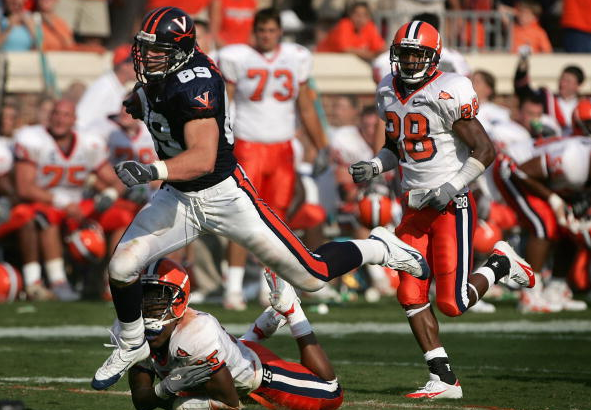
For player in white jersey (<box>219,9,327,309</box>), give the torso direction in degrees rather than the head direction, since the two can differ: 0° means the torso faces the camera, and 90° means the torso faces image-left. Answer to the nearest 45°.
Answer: approximately 0°

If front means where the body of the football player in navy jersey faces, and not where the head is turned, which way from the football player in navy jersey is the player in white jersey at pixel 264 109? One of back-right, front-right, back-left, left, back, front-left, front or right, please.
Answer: back-right

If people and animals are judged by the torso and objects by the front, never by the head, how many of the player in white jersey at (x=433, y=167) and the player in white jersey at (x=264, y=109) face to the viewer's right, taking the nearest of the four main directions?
0

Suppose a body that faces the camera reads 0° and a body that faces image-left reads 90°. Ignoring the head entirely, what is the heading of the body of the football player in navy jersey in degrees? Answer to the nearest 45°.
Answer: approximately 45°

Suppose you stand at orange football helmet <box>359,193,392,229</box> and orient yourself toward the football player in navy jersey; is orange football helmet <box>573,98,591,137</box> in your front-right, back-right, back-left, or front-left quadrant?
back-left

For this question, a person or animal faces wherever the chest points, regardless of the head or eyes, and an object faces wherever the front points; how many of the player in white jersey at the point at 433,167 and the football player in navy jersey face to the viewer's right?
0

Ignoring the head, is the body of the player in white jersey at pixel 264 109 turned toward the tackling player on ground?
yes

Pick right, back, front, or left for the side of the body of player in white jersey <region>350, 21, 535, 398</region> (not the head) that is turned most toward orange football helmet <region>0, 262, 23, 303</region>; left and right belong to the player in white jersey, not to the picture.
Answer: right

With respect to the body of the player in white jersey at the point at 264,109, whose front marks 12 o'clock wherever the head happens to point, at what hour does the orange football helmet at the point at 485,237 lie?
The orange football helmet is roughly at 9 o'clock from the player in white jersey.

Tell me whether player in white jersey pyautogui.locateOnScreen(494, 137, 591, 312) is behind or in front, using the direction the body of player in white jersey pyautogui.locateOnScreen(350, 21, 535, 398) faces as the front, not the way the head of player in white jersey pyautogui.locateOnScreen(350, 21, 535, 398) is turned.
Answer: behind
